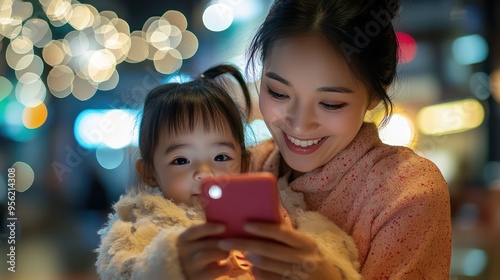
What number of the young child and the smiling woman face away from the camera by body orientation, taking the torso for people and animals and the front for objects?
0

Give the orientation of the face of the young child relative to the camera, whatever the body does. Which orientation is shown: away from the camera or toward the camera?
toward the camera

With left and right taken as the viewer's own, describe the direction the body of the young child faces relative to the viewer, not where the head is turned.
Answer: facing the viewer

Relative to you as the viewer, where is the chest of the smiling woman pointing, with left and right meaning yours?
facing the viewer and to the left of the viewer

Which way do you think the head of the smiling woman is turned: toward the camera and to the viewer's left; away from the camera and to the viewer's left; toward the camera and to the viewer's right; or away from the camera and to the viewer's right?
toward the camera and to the viewer's left

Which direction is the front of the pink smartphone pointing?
away from the camera
